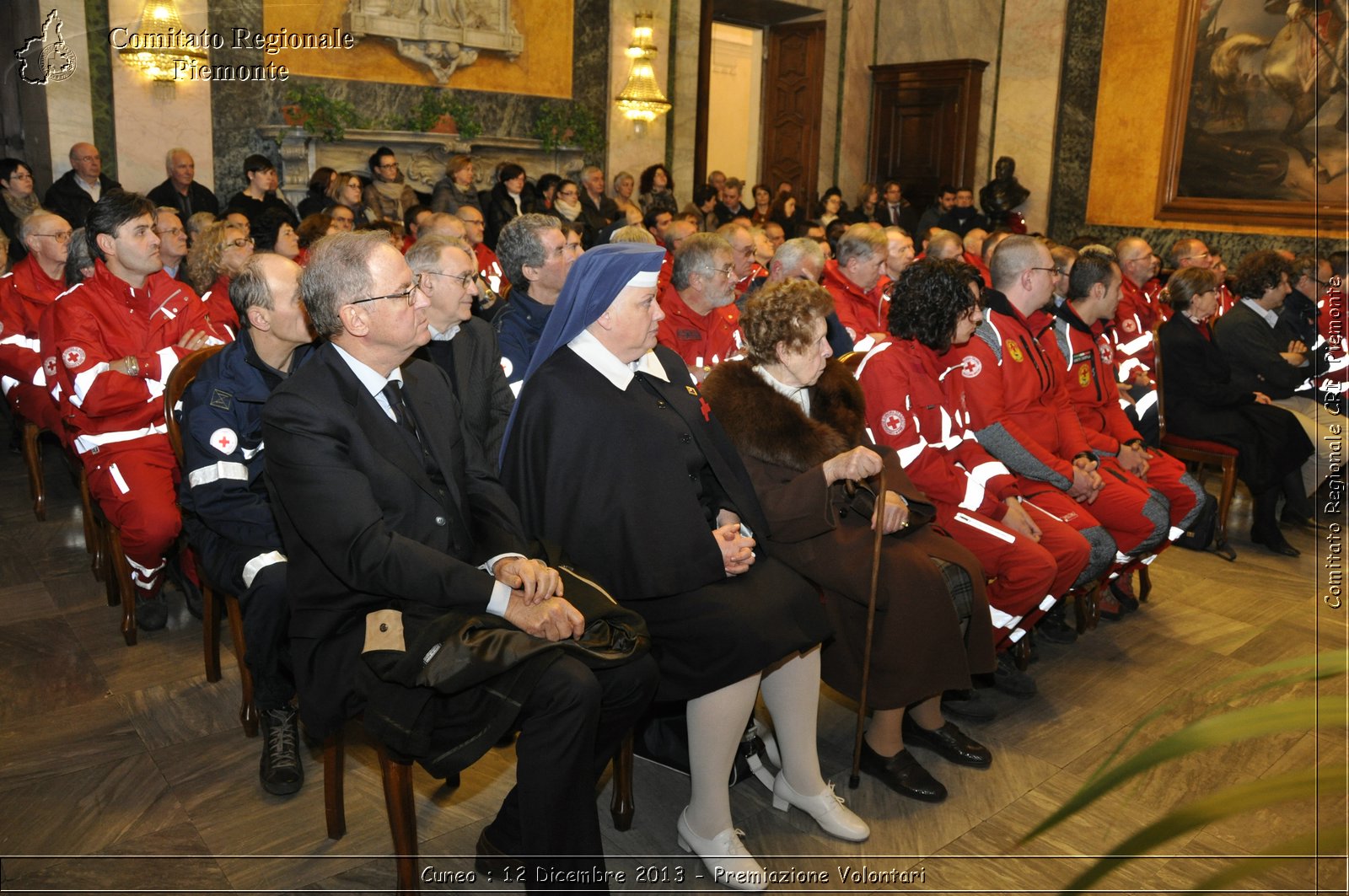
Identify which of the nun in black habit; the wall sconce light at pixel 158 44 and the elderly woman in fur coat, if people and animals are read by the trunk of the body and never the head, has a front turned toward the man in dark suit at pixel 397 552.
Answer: the wall sconce light

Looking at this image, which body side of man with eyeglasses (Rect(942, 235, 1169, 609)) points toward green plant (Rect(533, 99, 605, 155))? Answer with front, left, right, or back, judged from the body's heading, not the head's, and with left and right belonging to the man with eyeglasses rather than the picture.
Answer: back

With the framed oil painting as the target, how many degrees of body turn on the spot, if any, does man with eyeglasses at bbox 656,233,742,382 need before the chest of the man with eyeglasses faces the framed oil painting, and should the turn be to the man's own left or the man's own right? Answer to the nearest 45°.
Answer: approximately 90° to the man's own left

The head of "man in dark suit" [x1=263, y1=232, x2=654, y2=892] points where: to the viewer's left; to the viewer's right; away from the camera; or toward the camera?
to the viewer's right

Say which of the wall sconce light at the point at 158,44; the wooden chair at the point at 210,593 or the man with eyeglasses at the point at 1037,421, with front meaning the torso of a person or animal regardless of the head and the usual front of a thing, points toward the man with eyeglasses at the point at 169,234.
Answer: the wall sconce light

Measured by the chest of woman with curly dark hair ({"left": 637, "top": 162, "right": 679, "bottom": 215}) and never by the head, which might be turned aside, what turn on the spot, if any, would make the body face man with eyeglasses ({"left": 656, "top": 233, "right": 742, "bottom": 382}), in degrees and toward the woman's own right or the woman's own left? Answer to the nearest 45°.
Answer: approximately 45° to the woman's own right

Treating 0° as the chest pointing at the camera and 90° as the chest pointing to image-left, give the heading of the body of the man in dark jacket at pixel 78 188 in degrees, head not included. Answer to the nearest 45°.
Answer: approximately 315°

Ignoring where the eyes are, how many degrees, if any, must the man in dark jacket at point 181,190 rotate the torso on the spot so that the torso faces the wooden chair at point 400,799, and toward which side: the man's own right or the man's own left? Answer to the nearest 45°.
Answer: approximately 45° to the man's own right

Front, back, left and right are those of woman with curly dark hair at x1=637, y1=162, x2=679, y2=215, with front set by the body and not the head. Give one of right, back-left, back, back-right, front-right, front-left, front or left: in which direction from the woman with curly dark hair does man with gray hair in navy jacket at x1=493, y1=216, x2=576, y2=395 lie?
front-right

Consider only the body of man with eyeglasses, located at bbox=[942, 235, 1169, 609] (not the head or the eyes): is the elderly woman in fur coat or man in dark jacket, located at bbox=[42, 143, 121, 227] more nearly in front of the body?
the elderly woman in fur coat

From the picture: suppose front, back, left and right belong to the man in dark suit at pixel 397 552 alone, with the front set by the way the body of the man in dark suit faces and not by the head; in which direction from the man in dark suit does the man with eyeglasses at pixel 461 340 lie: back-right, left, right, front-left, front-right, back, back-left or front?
back-left

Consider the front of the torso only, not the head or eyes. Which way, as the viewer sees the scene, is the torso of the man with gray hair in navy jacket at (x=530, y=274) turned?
to the viewer's right

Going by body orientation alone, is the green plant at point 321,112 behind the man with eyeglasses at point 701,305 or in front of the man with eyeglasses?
behind

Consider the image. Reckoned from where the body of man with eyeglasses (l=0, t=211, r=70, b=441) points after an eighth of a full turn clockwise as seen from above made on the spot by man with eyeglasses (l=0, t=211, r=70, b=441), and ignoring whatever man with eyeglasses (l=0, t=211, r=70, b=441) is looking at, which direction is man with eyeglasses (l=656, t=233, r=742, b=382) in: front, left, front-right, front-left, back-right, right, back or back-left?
front-left

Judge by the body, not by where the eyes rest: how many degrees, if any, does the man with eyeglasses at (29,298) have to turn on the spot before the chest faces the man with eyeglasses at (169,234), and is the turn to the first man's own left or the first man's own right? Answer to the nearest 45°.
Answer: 0° — they already face them

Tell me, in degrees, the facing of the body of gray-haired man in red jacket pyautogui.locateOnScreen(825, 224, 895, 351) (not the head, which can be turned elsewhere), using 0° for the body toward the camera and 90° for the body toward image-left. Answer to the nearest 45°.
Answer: approximately 315°

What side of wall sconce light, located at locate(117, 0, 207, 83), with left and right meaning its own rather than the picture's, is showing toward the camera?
front
